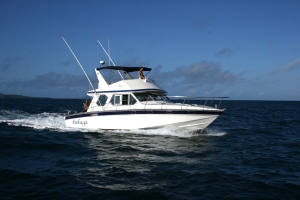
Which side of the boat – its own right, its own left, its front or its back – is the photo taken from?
right
